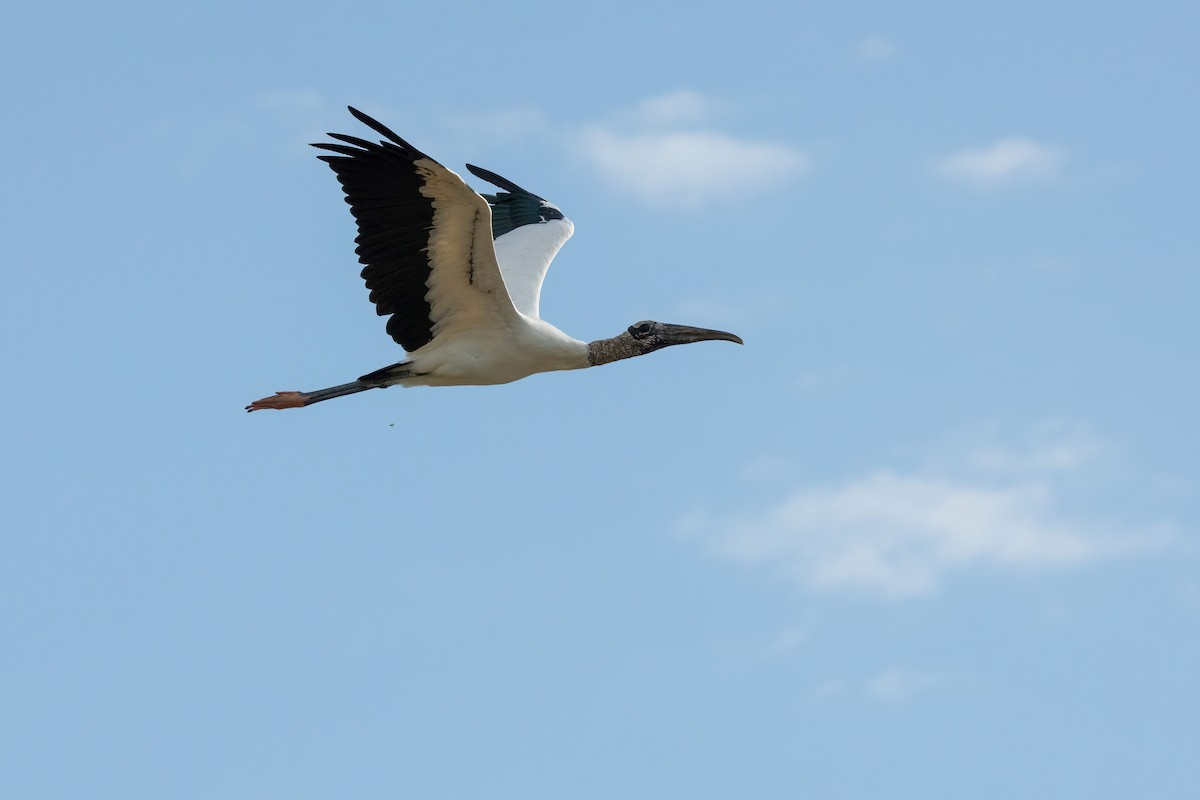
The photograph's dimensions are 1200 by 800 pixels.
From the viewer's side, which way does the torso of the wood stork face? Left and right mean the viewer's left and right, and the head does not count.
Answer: facing to the right of the viewer
